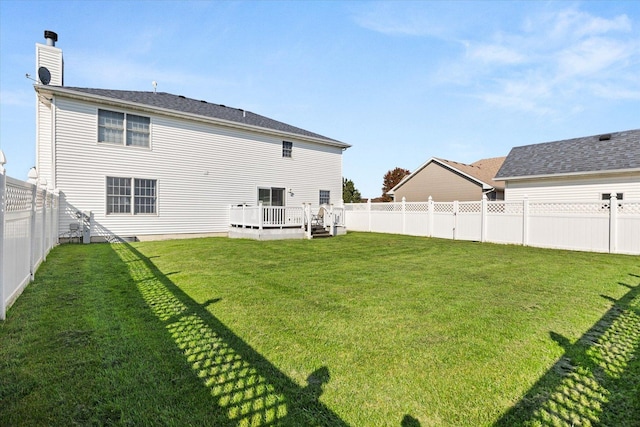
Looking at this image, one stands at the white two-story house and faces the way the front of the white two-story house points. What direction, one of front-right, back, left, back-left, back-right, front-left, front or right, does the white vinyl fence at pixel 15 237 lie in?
back-left

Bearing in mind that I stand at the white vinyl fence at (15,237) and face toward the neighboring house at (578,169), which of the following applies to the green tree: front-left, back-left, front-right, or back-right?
front-left

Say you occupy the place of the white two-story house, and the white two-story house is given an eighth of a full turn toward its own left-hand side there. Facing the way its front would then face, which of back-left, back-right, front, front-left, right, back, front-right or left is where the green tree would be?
back-right

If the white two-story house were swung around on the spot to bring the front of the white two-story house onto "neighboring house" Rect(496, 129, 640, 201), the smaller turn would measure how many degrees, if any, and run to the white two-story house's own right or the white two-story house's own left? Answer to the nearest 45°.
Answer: approximately 135° to the white two-story house's own right

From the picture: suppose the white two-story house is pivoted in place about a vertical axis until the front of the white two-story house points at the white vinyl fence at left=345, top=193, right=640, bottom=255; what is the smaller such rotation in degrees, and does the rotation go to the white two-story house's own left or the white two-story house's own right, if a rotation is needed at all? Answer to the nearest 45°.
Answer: approximately 180°

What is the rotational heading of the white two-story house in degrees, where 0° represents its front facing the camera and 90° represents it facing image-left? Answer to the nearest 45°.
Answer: approximately 135°

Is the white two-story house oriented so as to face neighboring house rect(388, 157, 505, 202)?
no

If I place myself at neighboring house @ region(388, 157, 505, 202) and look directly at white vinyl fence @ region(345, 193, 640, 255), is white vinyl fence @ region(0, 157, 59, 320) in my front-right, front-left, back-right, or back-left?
front-right
